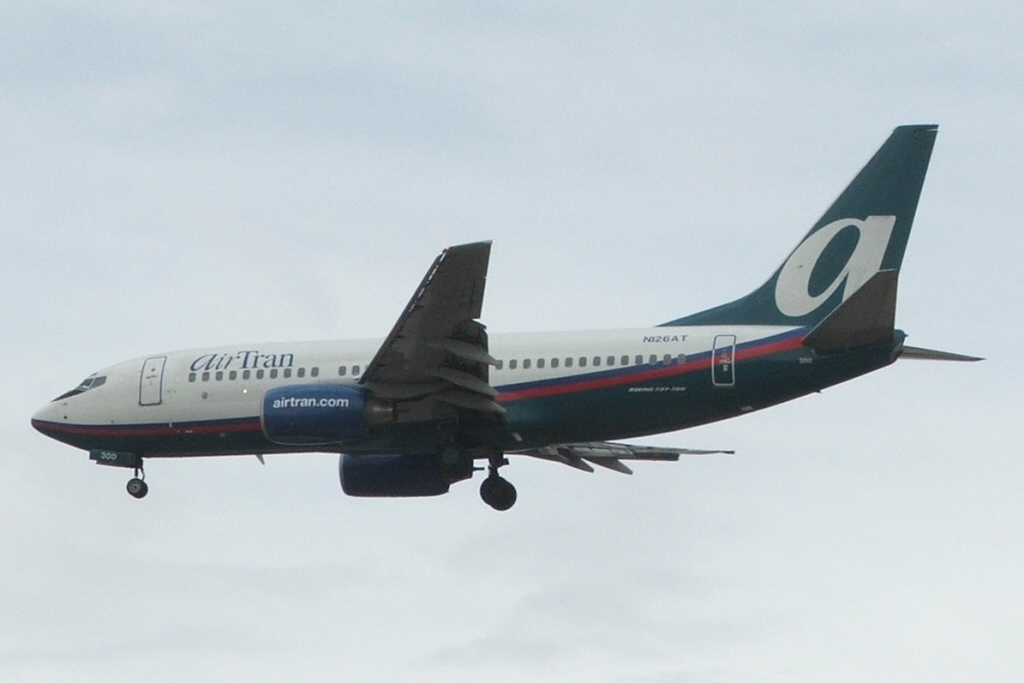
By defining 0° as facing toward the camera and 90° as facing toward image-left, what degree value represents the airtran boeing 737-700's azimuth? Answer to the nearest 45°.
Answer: approximately 90°
